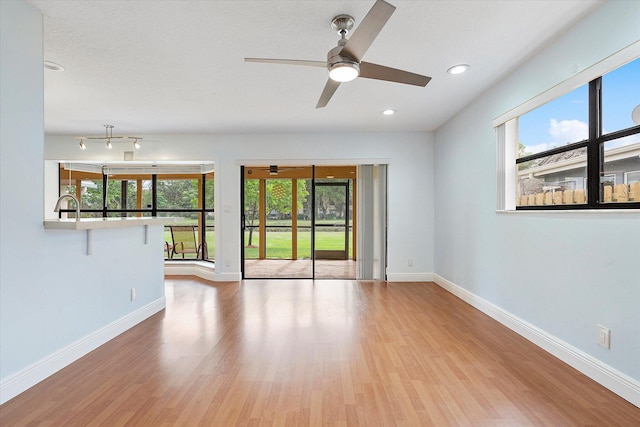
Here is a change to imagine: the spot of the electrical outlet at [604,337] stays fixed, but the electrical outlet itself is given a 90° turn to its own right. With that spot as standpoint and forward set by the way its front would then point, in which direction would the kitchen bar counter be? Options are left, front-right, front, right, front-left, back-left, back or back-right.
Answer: left

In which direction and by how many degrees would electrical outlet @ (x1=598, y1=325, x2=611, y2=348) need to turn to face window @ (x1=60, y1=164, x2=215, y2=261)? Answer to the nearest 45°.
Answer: approximately 45° to its right

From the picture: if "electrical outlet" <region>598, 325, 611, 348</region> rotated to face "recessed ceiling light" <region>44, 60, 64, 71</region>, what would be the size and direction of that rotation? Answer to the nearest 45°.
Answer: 0° — it already faces it

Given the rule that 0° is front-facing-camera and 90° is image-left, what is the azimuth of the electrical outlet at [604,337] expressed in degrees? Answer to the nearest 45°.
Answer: approximately 45°

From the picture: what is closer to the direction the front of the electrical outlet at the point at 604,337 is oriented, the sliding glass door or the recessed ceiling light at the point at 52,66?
the recessed ceiling light
